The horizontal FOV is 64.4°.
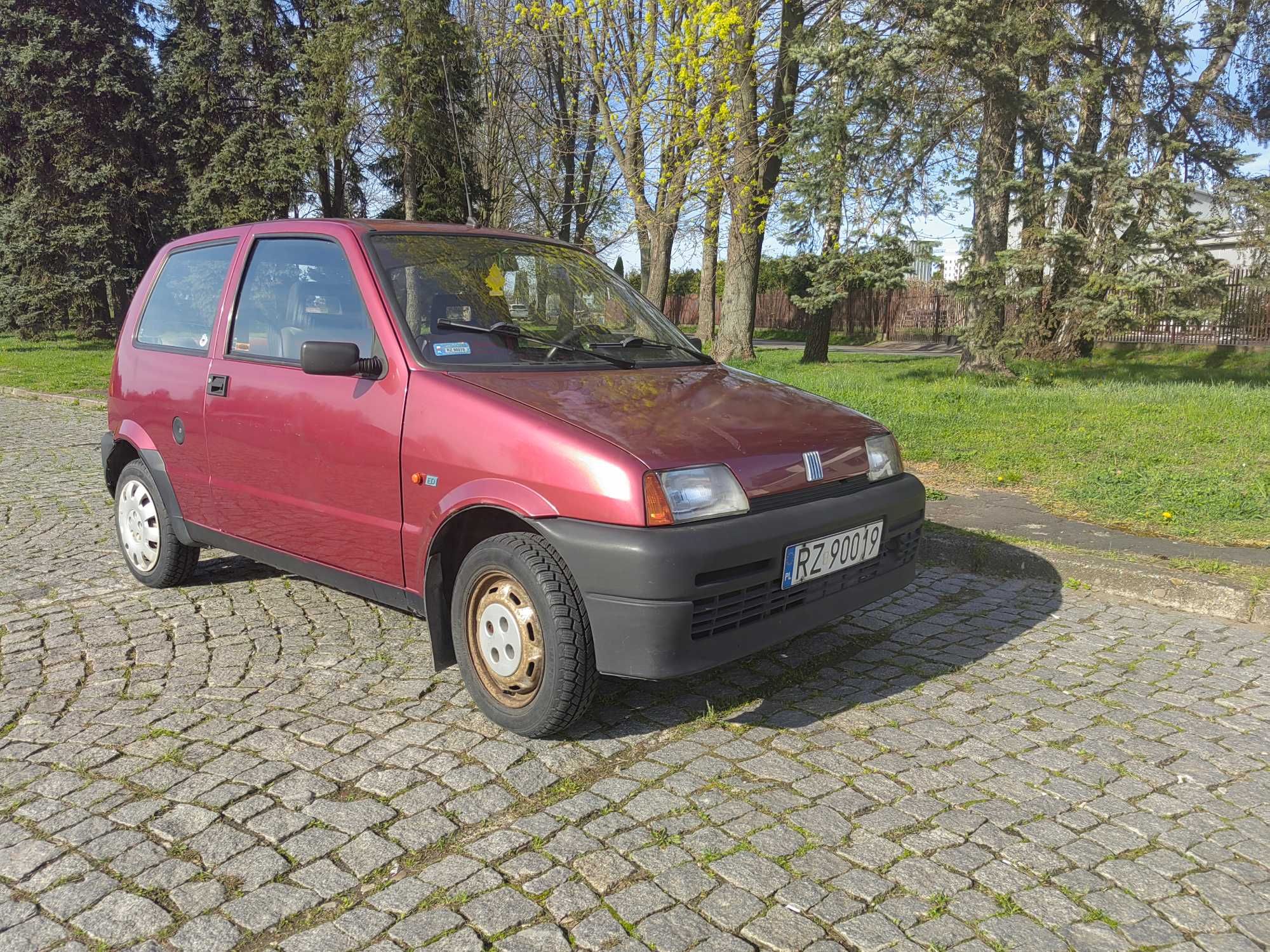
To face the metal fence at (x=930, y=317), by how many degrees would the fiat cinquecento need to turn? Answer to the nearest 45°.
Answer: approximately 90° to its left

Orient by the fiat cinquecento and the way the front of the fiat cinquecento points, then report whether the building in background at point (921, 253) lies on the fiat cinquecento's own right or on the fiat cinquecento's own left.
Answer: on the fiat cinquecento's own left

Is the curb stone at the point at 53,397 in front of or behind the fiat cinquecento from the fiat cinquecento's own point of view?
behind

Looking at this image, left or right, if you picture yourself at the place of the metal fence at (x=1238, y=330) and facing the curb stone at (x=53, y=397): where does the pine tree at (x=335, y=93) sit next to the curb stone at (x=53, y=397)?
right

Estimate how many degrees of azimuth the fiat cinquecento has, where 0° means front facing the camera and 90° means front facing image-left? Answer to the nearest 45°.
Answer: approximately 315°

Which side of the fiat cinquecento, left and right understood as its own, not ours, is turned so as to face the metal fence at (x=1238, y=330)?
left

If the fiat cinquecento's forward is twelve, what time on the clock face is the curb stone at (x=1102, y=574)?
The curb stone is roughly at 10 o'clock from the fiat cinquecento.

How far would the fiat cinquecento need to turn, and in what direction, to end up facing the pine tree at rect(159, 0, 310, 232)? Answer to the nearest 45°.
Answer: approximately 135° to its left

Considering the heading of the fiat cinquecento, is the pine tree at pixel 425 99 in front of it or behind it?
behind
